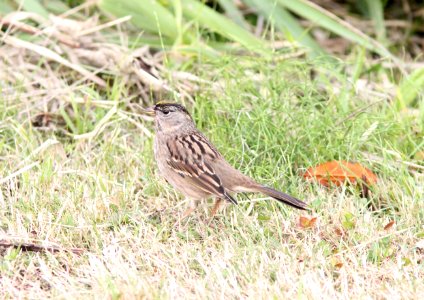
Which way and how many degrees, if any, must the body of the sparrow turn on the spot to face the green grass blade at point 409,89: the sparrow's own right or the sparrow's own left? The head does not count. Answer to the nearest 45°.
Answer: approximately 135° to the sparrow's own right

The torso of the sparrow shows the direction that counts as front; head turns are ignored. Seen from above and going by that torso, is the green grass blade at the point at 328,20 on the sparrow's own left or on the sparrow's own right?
on the sparrow's own right

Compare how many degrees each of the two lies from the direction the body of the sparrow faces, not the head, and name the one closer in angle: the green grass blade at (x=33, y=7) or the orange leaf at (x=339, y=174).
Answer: the green grass blade

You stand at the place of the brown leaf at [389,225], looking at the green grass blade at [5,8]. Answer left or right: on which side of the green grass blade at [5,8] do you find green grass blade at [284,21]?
right

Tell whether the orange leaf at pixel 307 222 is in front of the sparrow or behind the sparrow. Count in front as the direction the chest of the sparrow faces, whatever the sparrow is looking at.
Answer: behind

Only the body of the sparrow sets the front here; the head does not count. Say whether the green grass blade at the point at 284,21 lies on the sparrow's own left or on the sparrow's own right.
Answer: on the sparrow's own right

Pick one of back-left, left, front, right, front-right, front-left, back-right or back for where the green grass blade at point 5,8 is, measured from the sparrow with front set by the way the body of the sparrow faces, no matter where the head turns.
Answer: front-right

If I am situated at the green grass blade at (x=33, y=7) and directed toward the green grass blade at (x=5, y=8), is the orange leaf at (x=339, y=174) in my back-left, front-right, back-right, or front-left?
back-left

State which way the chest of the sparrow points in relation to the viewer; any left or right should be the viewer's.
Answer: facing to the left of the viewer

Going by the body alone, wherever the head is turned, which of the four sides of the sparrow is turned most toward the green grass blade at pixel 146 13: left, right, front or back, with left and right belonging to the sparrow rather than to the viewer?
right

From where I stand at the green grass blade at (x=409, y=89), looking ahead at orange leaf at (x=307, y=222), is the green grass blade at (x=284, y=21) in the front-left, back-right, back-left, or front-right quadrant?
back-right

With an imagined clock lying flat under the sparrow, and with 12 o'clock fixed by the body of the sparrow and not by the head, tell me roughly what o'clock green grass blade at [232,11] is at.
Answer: The green grass blade is roughly at 3 o'clock from the sparrow.

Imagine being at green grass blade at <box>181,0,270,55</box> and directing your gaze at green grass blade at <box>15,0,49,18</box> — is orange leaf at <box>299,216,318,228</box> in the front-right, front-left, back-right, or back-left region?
back-left

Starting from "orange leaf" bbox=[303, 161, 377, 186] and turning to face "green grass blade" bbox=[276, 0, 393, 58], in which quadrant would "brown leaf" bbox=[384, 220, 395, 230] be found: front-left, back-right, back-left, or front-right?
back-right

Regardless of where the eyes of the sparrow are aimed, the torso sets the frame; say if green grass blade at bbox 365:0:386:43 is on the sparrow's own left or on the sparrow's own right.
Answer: on the sparrow's own right
